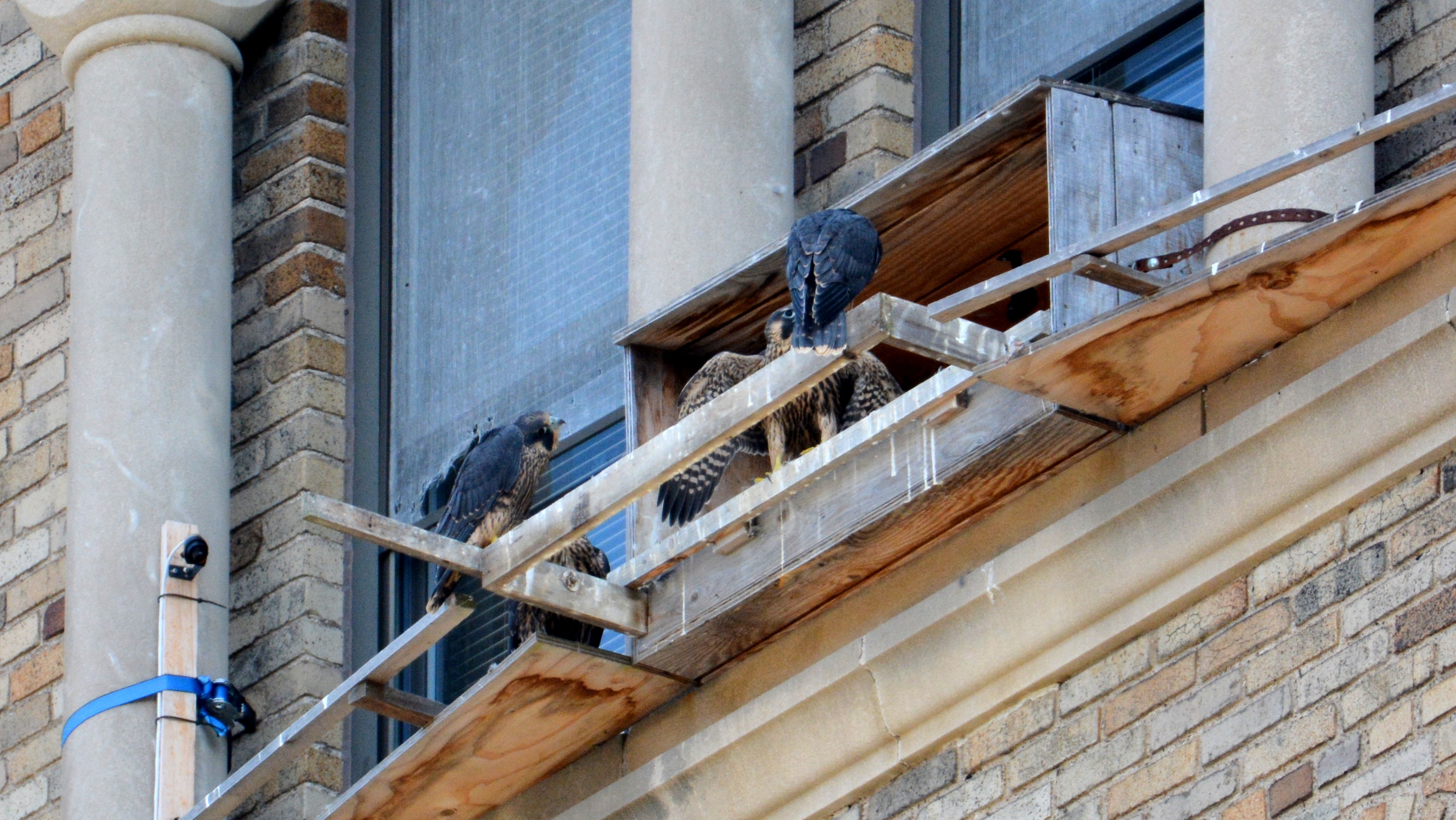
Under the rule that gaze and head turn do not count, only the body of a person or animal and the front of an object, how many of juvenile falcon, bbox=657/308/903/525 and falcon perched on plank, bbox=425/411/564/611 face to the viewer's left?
0

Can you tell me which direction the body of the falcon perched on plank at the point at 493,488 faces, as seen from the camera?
to the viewer's right

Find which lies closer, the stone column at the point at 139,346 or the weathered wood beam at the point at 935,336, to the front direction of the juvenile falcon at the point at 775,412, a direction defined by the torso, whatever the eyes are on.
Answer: the weathered wood beam

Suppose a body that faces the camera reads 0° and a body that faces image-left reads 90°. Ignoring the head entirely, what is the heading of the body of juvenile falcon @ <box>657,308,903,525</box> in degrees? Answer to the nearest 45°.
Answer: approximately 315°

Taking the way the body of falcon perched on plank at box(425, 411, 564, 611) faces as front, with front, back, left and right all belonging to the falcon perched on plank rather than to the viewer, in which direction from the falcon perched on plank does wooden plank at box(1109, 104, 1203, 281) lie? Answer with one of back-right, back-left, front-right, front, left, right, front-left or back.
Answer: front-right

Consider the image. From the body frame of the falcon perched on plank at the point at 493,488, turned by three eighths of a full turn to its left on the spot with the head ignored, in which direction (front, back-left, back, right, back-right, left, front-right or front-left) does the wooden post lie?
front

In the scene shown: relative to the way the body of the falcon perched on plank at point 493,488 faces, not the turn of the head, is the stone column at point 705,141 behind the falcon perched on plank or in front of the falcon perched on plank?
in front
